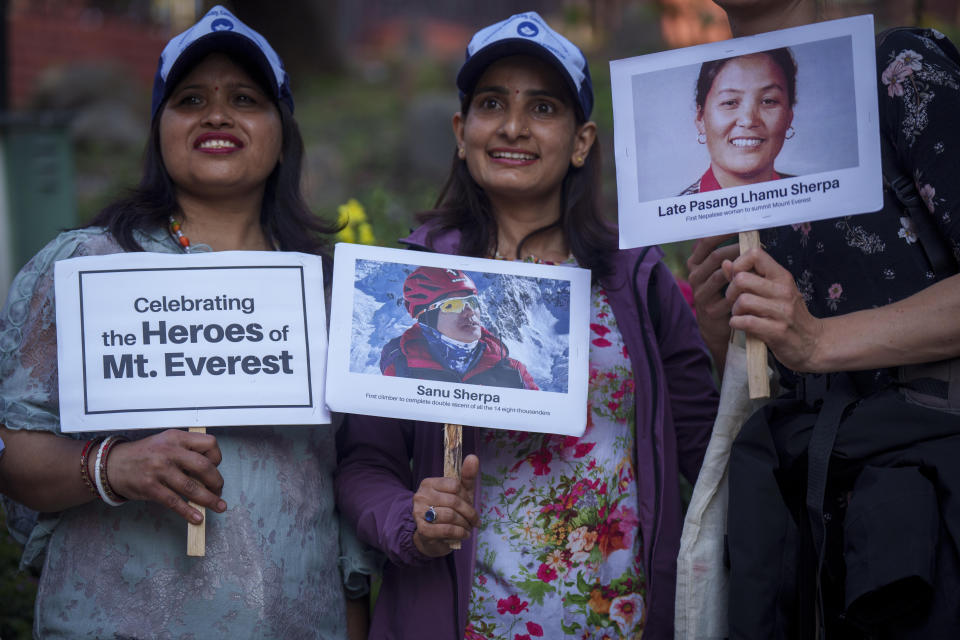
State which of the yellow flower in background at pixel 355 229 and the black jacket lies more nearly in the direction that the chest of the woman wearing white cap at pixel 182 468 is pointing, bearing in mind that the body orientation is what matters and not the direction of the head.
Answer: the black jacket

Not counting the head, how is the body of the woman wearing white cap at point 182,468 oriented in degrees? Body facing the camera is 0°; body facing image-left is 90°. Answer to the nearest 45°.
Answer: approximately 0°

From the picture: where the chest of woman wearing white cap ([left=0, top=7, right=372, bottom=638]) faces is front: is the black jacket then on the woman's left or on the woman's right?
on the woman's left

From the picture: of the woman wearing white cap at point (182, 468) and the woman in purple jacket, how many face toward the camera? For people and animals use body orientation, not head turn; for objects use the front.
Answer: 2

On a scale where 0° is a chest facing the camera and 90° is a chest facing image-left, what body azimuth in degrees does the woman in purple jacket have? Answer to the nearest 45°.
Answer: approximately 0°

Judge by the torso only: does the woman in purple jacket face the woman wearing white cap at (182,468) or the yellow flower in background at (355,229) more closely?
the woman wearing white cap

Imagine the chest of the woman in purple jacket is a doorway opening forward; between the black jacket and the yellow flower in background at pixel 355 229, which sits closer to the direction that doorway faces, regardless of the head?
the black jacket

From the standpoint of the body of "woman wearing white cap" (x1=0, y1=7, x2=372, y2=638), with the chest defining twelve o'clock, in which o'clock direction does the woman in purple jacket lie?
The woman in purple jacket is roughly at 9 o'clock from the woman wearing white cap.

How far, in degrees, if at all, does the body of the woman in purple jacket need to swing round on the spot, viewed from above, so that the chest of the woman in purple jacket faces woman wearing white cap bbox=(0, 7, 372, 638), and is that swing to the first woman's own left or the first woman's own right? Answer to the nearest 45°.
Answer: approximately 90° to the first woman's own right

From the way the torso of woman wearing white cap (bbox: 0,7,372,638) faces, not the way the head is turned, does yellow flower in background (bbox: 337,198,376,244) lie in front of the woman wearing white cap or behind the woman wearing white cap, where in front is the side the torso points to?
behind
